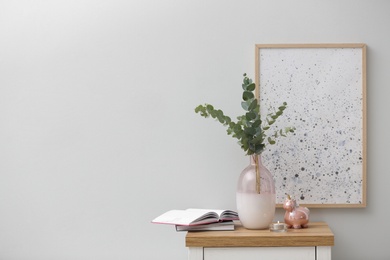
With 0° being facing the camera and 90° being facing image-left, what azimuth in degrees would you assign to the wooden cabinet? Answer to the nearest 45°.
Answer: approximately 0°

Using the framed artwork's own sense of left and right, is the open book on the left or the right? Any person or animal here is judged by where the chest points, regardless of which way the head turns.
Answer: on its right

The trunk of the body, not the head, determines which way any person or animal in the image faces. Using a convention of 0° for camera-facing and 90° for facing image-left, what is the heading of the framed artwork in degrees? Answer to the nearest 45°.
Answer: approximately 0°

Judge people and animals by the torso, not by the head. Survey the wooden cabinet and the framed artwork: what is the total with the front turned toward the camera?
2
